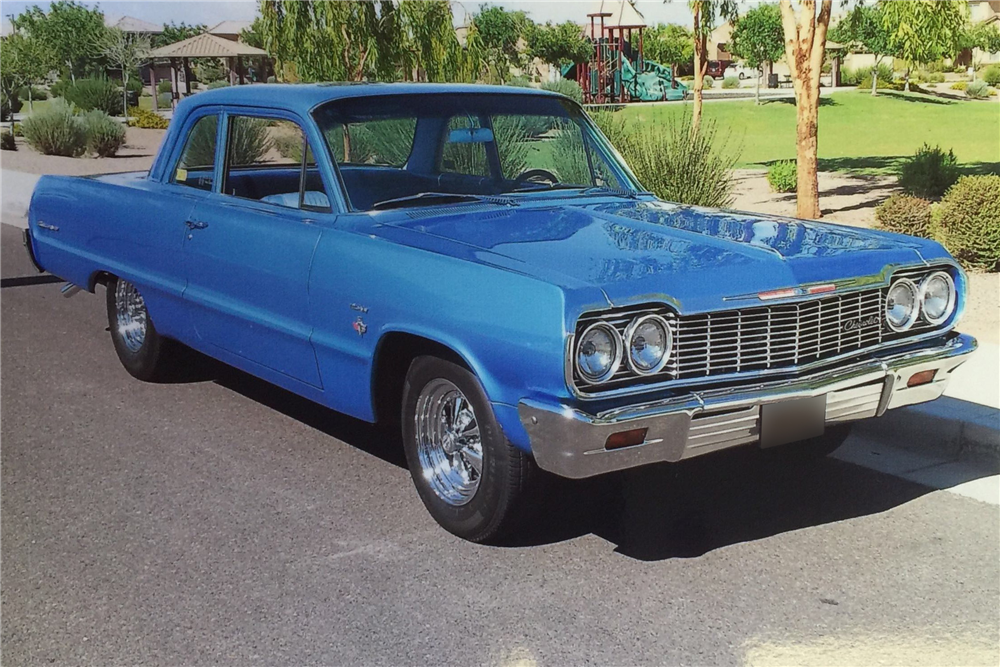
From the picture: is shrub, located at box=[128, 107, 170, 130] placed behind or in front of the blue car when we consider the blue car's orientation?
behind

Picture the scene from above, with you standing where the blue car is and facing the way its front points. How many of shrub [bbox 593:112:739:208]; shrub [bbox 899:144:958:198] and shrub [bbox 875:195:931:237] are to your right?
0

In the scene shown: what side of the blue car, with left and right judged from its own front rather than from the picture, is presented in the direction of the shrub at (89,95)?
back

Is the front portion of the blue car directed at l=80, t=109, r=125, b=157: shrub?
no

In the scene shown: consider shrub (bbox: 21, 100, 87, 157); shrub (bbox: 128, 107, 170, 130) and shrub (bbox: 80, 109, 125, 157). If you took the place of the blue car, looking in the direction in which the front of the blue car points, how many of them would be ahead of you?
0

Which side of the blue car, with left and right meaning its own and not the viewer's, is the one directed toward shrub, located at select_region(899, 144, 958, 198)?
left

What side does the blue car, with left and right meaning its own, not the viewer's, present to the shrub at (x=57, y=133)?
back

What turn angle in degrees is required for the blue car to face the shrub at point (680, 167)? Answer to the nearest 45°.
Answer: approximately 135° to its left

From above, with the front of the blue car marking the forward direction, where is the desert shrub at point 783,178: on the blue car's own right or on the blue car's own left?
on the blue car's own left

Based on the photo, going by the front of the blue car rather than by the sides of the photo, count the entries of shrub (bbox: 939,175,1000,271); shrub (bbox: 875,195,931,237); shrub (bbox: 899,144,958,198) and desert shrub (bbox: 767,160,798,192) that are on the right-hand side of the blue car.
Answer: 0

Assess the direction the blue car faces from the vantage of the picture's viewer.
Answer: facing the viewer and to the right of the viewer

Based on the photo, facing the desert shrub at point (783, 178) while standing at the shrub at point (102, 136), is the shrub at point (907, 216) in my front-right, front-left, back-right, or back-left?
front-right

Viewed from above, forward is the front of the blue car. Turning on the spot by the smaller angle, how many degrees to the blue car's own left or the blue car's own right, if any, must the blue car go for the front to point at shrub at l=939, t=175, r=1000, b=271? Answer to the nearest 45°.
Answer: approximately 90° to the blue car's own left
